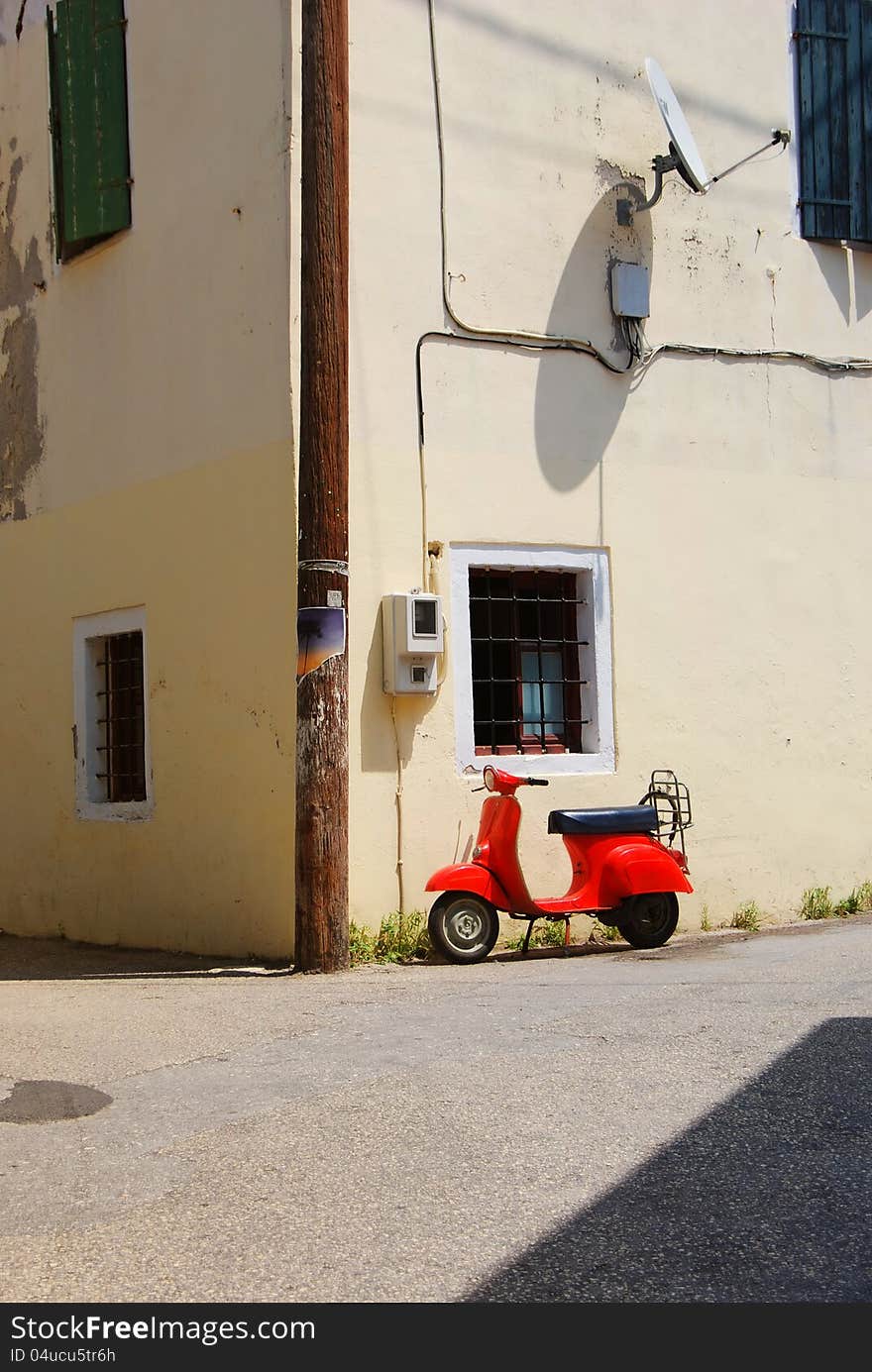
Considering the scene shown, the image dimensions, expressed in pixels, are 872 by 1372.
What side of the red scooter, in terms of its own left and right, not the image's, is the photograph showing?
left

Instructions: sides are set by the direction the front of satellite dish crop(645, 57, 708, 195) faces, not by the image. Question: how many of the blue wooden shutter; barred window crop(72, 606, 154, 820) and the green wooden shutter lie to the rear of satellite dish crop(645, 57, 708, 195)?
2

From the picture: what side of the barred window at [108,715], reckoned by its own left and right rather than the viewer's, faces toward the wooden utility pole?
left

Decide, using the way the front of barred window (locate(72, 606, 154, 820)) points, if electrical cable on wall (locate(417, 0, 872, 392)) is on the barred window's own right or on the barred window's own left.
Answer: on the barred window's own left

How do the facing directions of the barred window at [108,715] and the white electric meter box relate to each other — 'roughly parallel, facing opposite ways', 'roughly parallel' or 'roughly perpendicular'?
roughly perpendicular

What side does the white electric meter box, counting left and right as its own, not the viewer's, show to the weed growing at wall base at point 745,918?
left

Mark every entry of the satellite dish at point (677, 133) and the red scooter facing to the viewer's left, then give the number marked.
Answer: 1

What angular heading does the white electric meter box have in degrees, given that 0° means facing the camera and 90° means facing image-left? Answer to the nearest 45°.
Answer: approximately 315°

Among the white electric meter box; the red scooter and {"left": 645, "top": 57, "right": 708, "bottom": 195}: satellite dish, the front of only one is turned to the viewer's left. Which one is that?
the red scooter

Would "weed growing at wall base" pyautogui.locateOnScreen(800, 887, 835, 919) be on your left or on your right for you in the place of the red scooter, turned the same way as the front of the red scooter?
on your right
